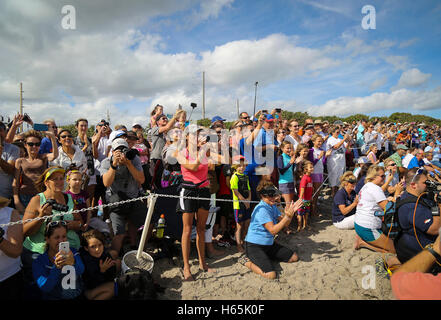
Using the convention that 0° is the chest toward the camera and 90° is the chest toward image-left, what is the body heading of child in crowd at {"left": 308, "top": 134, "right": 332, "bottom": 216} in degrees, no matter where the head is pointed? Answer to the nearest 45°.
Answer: approximately 315°

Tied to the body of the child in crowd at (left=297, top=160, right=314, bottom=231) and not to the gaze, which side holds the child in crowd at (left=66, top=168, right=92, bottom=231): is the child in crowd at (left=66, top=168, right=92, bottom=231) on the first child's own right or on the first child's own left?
on the first child's own right

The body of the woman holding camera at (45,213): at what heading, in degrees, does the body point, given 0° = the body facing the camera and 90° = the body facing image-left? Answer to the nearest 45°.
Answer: approximately 315°

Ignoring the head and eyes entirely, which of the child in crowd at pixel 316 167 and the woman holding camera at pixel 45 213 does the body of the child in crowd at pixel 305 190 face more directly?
the woman holding camera

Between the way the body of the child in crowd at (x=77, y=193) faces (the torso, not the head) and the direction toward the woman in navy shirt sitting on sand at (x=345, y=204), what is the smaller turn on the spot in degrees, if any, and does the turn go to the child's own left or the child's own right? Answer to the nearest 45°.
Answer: approximately 45° to the child's own left

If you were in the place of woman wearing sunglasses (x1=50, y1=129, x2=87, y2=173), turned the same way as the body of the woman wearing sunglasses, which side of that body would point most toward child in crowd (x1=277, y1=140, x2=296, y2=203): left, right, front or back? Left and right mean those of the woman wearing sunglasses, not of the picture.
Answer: left

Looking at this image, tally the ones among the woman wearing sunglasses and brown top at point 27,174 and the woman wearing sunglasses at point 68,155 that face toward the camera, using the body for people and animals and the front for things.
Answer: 2
